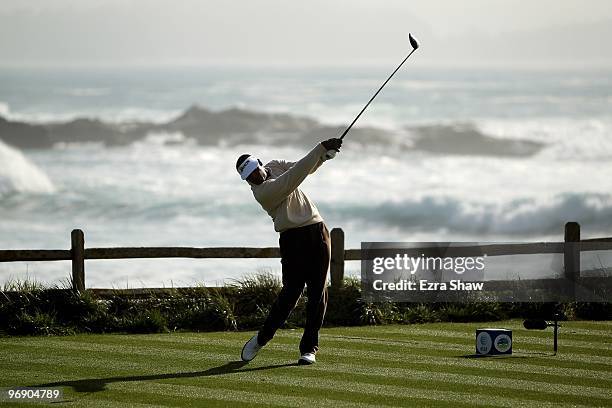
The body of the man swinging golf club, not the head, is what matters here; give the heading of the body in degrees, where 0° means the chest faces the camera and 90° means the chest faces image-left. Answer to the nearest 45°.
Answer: approximately 315°

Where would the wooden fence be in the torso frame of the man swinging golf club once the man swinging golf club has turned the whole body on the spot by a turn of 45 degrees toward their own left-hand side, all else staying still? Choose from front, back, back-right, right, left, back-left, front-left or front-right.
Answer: left
